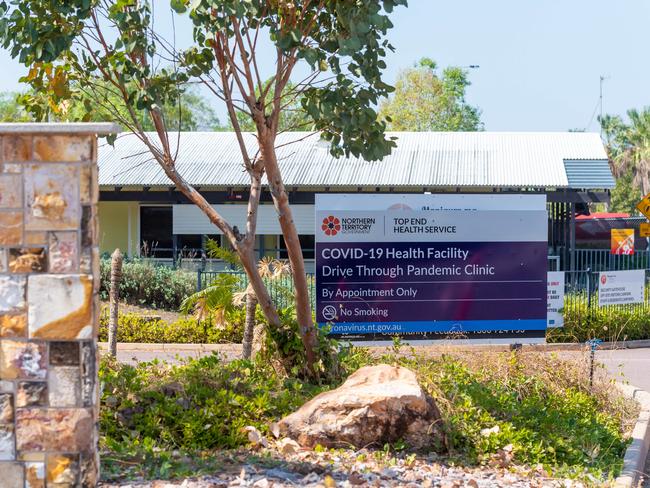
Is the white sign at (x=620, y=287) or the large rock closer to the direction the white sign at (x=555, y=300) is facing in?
the large rock

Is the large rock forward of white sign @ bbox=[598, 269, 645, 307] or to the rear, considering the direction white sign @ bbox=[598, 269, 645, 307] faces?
forward

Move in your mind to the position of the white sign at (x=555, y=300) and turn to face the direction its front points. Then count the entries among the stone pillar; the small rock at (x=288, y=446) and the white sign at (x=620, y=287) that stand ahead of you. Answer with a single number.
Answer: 2

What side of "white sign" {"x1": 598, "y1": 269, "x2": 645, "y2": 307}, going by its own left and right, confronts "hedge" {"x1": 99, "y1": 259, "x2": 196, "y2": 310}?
right

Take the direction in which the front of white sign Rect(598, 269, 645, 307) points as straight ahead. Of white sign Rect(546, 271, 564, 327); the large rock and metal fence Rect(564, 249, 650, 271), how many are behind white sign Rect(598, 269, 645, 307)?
1

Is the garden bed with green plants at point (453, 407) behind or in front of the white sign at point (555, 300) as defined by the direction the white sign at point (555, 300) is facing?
in front

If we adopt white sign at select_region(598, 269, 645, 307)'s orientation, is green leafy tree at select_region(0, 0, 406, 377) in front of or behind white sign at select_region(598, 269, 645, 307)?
in front

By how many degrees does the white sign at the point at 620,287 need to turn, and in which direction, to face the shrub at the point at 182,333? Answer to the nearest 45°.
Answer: approximately 45° to its right

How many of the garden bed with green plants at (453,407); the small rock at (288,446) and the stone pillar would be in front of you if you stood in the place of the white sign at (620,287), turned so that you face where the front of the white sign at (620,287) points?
3

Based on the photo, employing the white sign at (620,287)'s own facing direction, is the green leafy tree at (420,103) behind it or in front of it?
behind

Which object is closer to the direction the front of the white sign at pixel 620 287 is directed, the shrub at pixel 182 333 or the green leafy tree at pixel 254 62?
the green leafy tree
